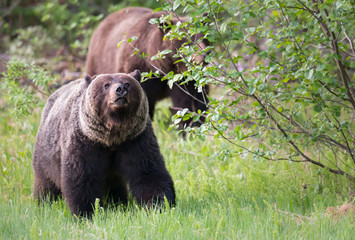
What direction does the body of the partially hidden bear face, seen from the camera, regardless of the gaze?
to the viewer's right

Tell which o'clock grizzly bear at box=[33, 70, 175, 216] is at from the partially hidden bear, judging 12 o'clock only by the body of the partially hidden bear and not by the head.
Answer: The grizzly bear is roughly at 3 o'clock from the partially hidden bear.

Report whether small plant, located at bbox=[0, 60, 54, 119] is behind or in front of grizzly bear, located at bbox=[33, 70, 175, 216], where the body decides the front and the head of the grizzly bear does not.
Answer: behind

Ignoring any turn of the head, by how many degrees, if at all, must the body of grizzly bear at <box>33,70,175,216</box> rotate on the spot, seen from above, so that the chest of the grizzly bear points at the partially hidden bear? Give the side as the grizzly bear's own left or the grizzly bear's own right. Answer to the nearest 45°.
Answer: approximately 135° to the grizzly bear's own left
